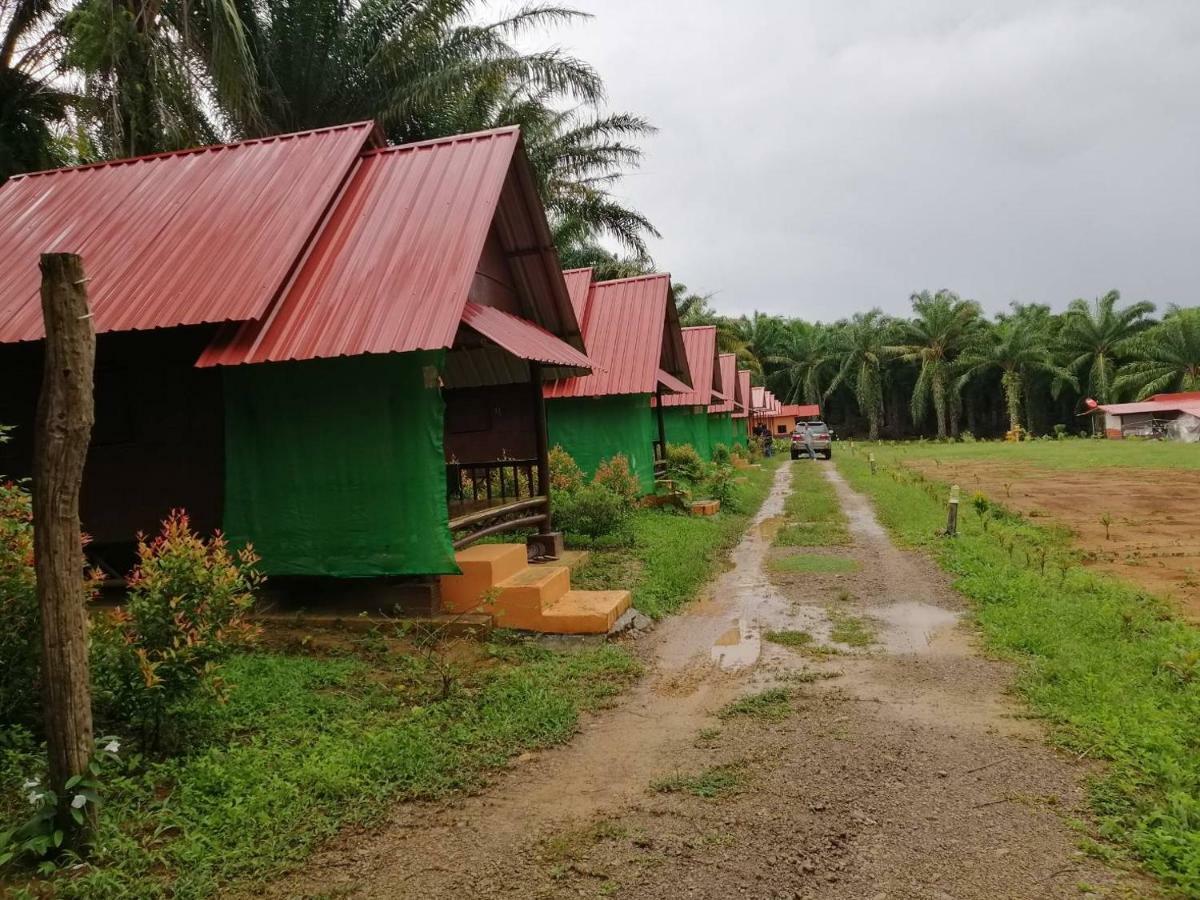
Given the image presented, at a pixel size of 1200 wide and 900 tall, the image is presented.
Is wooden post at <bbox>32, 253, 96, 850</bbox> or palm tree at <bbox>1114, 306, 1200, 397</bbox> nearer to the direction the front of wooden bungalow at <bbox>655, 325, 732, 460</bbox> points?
the palm tree

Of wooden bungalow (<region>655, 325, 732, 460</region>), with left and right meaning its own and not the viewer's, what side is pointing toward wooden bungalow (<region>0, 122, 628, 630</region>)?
right

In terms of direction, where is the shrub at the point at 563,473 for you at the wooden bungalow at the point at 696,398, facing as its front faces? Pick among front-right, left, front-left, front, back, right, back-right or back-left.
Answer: right

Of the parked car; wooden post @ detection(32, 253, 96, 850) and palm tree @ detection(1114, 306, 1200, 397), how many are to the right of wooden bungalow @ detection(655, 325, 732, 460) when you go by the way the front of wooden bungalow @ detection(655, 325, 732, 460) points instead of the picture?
1

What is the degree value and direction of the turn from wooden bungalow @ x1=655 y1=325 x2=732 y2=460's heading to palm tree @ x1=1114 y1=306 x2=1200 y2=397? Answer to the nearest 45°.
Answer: approximately 45° to its left

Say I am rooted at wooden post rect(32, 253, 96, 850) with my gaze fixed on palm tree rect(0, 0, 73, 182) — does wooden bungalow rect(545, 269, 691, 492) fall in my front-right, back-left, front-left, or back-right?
front-right

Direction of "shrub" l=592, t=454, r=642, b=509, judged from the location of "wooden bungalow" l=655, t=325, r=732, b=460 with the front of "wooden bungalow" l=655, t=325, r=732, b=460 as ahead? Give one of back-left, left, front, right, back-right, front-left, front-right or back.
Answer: right

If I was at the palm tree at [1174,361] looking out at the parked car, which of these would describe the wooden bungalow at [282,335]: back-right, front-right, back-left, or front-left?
front-left

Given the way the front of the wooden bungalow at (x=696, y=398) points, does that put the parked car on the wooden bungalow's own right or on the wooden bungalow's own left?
on the wooden bungalow's own left

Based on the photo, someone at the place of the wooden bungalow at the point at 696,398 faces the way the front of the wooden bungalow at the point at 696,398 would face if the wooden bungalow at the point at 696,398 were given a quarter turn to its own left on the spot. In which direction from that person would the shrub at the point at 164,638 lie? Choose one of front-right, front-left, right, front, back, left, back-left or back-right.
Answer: back

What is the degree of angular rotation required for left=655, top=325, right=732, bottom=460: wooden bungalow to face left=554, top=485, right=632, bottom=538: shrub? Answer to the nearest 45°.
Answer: approximately 90° to its right

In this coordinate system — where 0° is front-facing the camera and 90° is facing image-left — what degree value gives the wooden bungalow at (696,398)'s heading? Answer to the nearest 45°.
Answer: approximately 270°

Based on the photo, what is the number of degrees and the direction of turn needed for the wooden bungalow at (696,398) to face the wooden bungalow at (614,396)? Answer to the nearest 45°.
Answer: approximately 90° to its right

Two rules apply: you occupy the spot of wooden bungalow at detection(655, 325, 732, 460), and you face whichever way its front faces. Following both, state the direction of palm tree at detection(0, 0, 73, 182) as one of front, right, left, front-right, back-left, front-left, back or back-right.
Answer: back-right

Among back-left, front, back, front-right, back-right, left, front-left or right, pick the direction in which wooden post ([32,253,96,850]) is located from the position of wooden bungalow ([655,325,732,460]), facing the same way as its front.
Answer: right
